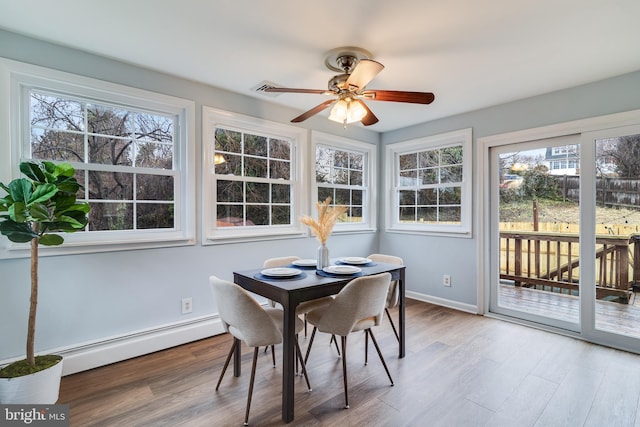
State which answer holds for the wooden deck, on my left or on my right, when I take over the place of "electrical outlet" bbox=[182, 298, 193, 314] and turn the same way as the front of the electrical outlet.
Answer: on my left

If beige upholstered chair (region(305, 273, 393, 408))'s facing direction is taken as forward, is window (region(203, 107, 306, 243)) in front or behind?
in front

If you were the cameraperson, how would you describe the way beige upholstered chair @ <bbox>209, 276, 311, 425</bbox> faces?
facing away from the viewer and to the right of the viewer

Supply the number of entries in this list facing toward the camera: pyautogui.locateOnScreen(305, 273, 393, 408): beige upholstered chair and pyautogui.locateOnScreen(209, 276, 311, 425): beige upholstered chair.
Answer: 0

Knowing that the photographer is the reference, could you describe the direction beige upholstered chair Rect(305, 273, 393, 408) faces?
facing away from the viewer and to the left of the viewer

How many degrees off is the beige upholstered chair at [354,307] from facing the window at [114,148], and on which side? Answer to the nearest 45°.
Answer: approximately 45° to its left

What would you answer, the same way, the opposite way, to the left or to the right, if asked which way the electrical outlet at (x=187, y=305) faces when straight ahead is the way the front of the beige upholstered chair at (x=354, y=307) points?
the opposite way

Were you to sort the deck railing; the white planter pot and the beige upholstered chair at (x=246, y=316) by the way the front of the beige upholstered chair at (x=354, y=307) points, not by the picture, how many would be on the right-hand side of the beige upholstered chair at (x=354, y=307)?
1

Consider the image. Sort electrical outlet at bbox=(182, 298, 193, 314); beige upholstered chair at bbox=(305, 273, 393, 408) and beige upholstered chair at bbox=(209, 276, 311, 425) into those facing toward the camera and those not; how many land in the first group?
1

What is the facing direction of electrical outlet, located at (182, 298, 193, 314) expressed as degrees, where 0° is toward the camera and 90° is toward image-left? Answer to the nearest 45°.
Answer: approximately 0°

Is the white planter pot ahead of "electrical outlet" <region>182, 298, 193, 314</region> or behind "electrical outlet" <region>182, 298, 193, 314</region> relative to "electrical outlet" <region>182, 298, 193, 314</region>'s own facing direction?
ahead

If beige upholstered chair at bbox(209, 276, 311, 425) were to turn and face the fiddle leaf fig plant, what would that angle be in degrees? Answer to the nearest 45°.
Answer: approximately 135° to its left
